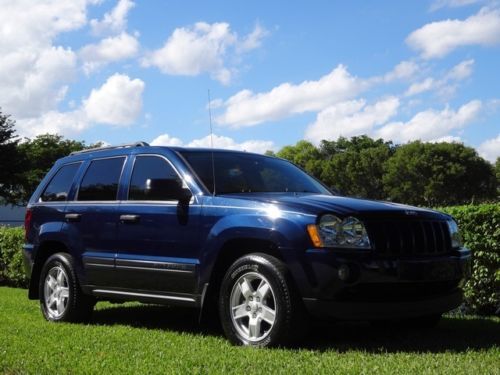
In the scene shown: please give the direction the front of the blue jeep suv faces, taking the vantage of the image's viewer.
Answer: facing the viewer and to the right of the viewer

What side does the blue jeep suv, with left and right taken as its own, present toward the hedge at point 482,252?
left

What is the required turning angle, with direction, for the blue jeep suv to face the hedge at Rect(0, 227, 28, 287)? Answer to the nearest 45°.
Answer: approximately 180°
